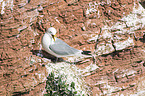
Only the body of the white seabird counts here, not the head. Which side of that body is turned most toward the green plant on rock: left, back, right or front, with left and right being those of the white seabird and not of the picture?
left

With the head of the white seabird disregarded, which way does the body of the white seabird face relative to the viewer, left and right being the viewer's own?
facing to the left of the viewer
